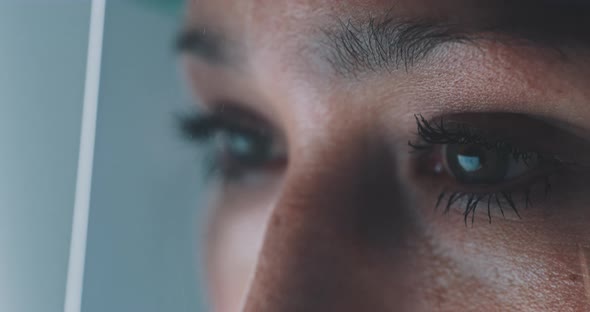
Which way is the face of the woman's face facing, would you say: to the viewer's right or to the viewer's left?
to the viewer's left
